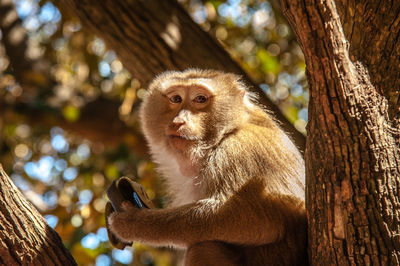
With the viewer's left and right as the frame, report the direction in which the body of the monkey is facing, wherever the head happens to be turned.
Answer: facing the viewer and to the left of the viewer
